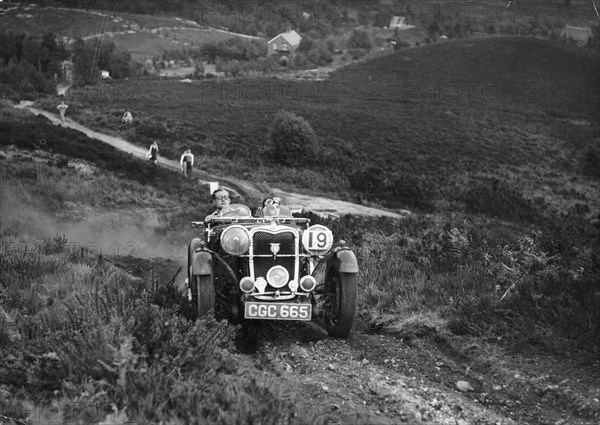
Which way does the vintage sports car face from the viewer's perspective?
toward the camera

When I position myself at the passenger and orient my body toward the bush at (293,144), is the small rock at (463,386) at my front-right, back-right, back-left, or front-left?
back-right

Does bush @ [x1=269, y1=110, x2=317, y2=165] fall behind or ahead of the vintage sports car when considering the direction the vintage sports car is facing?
behind

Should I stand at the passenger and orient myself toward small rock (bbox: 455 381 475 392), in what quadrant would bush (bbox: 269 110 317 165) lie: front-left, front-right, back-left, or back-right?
back-left

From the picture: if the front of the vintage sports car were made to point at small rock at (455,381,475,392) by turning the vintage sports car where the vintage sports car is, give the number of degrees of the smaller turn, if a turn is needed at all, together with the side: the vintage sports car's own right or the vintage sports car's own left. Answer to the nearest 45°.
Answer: approximately 45° to the vintage sports car's own left
